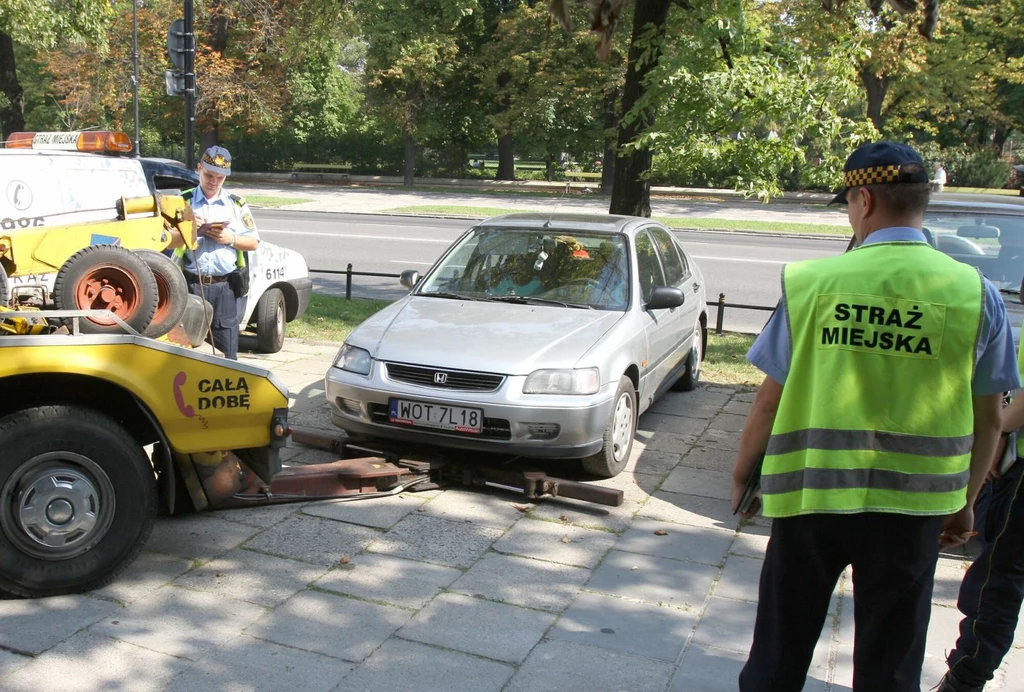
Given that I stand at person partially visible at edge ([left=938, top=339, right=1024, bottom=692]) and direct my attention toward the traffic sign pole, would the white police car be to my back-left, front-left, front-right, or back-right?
front-left

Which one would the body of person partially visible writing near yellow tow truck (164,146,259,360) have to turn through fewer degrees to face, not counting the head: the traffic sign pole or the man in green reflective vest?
the man in green reflective vest

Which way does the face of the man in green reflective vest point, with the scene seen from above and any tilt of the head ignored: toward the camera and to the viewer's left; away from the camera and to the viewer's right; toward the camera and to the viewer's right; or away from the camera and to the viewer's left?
away from the camera and to the viewer's left

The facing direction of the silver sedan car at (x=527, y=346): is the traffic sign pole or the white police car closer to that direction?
the white police car

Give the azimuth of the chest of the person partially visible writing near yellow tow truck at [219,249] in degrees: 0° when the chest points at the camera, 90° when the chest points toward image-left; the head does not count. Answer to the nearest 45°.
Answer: approximately 0°

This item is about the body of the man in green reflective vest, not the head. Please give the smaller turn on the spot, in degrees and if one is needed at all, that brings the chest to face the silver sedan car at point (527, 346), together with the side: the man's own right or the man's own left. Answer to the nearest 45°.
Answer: approximately 45° to the man's own left

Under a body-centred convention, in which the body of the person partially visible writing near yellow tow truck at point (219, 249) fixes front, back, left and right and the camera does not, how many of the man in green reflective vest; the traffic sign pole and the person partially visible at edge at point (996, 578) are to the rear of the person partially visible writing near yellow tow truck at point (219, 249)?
1

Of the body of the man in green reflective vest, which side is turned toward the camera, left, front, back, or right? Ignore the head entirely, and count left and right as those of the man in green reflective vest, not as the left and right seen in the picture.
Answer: back

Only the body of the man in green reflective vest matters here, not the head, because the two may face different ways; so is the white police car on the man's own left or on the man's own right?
on the man's own left

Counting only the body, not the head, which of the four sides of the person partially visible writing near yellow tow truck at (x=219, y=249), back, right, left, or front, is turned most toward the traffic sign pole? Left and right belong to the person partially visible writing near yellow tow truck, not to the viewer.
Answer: back
